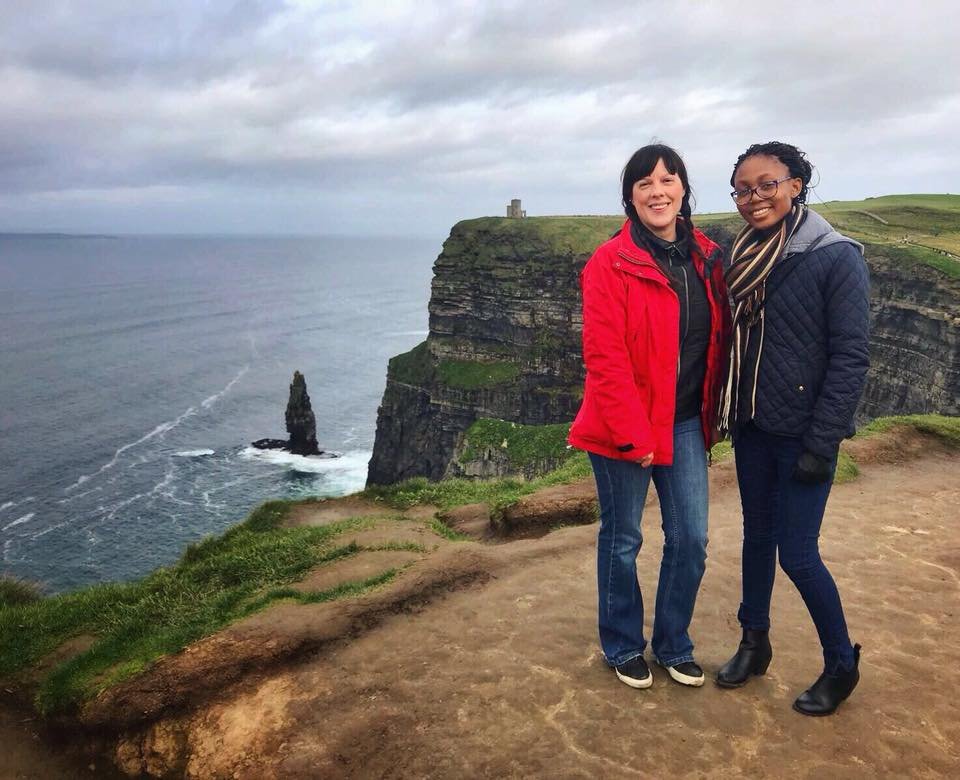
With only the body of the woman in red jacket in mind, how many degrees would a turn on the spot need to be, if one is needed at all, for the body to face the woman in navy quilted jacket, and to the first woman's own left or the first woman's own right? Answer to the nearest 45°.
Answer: approximately 45° to the first woman's own left

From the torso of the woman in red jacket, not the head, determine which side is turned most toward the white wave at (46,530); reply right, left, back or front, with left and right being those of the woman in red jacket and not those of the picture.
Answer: back

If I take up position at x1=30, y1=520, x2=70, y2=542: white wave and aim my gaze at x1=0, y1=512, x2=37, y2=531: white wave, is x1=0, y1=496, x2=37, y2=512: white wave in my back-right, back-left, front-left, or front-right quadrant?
front-right

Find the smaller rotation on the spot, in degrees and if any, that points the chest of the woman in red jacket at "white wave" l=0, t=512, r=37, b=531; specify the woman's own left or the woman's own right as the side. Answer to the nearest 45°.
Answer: approximately 180°

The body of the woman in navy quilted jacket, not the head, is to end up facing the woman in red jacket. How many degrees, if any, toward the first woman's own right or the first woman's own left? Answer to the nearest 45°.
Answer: approximately 45° to the first woman's own right

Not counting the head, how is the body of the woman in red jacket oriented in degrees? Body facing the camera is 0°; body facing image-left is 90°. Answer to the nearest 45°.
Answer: approximately 315°

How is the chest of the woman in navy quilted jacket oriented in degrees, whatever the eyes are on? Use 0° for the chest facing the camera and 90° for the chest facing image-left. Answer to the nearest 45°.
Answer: approximately 45°

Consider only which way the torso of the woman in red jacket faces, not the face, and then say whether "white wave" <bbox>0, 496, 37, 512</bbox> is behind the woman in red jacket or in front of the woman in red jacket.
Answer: behind

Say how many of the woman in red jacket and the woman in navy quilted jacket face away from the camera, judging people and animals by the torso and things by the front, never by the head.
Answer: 0
